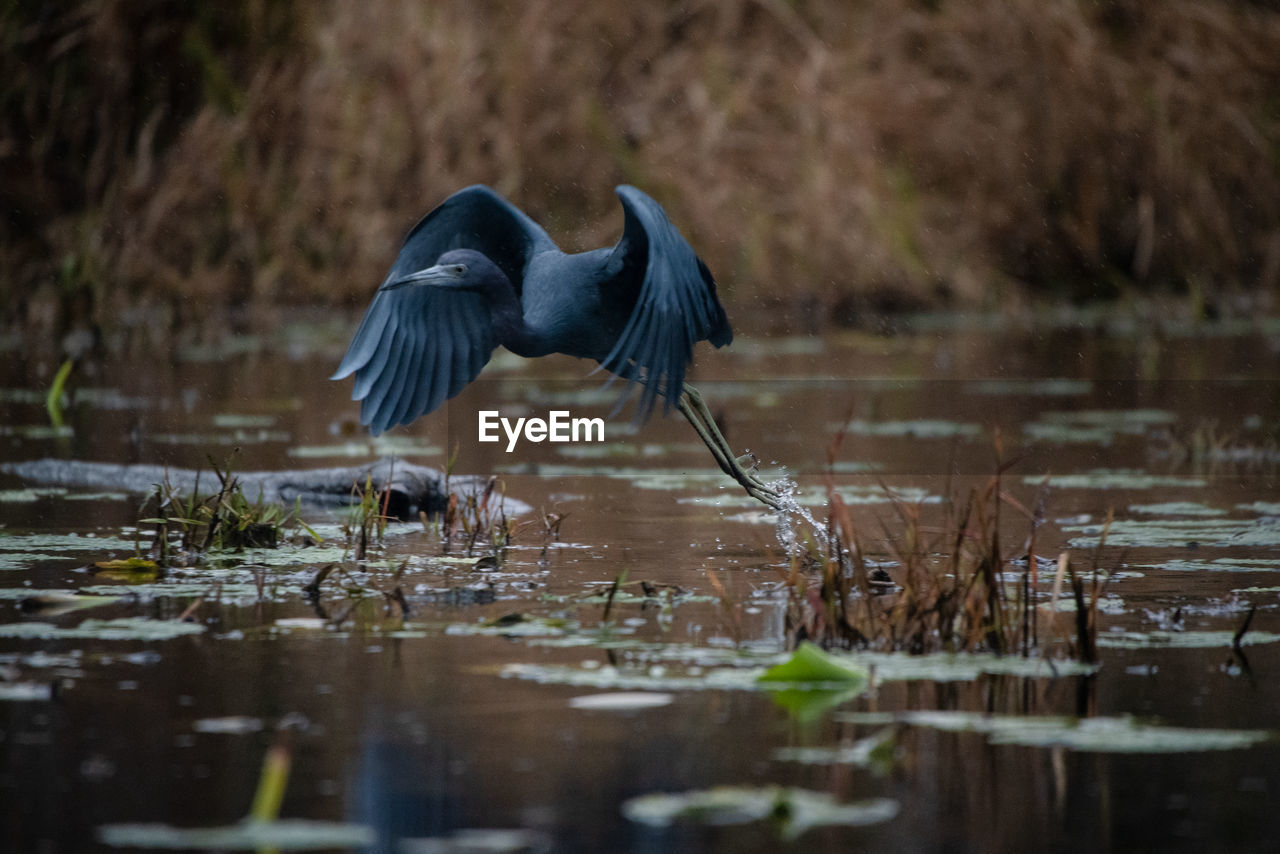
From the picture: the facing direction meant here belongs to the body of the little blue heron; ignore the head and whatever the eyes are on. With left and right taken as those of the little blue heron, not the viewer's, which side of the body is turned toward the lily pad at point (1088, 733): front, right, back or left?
left

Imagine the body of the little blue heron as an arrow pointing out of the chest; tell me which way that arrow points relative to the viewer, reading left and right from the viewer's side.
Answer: facing the viewer and to the left of the viewer

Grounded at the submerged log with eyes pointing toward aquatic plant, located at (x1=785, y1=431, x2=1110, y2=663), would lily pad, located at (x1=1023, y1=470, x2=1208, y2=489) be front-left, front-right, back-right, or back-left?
front-left

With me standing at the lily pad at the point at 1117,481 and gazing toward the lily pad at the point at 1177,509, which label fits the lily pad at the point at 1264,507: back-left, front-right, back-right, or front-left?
front-left

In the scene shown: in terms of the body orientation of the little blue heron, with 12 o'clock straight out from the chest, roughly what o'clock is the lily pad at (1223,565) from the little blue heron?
The lily pad is roughly at 8 o'clock from the little blue heron.

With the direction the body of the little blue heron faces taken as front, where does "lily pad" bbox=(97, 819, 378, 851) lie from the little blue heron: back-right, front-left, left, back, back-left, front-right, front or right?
front-left

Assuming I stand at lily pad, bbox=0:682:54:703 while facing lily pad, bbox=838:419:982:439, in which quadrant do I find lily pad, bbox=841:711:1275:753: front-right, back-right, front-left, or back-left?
front-right

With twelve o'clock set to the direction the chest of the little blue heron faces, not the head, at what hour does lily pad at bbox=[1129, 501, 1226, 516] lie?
The lily pad is roughly at 7 o'clock from the little blue heron.

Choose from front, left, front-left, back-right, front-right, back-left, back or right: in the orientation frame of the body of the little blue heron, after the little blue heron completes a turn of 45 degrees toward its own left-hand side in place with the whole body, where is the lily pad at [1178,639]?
front-left

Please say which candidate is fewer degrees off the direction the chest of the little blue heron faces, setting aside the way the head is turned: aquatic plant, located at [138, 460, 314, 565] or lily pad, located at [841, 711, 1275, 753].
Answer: the aquatic plant

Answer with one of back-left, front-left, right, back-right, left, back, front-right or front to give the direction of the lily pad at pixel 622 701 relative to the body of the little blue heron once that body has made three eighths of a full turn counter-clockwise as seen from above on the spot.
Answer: right

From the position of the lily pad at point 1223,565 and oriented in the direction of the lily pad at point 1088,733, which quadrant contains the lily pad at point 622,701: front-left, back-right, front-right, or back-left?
front-right

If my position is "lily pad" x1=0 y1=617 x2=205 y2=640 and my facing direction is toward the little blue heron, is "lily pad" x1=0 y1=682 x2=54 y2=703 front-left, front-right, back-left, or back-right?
back-right
